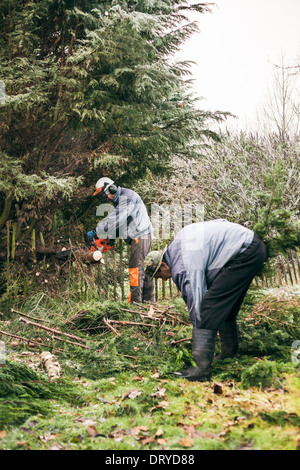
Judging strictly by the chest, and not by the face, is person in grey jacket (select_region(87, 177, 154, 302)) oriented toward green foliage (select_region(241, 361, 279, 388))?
no

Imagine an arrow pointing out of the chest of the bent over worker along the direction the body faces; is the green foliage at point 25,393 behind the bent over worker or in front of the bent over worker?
in front

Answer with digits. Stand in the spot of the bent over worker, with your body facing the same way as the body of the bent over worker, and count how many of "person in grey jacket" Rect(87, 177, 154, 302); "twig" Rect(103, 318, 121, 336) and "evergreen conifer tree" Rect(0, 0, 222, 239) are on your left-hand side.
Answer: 0

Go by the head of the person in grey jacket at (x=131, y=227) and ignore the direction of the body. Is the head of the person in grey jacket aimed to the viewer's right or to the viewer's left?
to the viewer's left

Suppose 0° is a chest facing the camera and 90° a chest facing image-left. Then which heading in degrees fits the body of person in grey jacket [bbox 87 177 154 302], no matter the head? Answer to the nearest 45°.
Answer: approximately 90°

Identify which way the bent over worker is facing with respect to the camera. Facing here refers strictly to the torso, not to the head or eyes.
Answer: to the viewer's left

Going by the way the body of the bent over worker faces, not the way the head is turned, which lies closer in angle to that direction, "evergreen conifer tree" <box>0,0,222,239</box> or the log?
the log

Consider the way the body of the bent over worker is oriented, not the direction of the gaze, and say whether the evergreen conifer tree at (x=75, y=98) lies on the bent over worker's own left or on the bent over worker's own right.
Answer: on the bent over worker's own right

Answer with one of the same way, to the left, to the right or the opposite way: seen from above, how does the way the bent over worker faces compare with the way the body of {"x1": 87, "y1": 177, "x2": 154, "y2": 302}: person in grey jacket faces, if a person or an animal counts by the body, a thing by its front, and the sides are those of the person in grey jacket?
the same way

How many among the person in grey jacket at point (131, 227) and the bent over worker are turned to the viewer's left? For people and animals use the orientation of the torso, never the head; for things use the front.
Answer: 2
